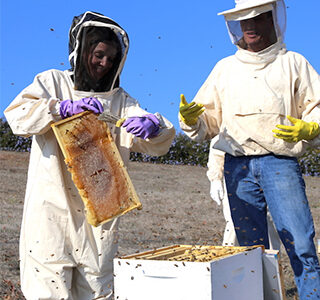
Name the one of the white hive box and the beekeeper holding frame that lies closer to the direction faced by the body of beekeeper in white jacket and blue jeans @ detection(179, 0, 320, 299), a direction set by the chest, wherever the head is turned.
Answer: the white hive box

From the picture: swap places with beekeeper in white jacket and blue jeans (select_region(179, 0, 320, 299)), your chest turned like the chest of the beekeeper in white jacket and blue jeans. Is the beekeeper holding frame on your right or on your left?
on your right

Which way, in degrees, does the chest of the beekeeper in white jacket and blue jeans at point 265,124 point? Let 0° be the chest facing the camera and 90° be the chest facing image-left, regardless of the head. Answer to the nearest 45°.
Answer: approximately 0°

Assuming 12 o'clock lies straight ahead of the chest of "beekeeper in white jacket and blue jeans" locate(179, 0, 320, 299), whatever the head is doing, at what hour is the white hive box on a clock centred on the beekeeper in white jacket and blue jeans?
The white hive box is roughly at 1 o'clock from the beekeeper in white jacket and blue jeans.
